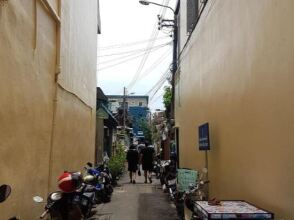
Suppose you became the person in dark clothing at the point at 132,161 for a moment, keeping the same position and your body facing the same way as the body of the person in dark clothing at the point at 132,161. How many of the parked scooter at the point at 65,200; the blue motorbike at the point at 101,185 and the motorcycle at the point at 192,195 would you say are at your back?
3

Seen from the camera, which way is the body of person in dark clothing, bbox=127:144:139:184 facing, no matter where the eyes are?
away from the camera

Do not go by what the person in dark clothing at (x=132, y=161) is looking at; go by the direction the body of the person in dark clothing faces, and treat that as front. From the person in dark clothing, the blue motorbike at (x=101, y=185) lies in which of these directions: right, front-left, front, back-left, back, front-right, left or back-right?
back
